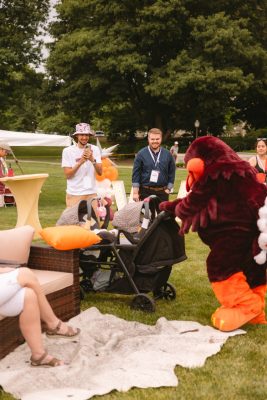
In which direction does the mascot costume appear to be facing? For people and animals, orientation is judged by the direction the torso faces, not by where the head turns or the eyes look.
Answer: to the viewer's left

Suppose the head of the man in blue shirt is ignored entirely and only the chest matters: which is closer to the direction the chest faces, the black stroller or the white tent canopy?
the black stroller

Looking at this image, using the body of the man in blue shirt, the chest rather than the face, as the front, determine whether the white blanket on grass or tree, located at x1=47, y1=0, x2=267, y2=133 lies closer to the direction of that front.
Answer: the white blanket on grass

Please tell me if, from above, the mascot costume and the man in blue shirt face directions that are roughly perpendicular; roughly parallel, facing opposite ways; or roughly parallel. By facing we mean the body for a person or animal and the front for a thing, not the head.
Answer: roughly perpendicular

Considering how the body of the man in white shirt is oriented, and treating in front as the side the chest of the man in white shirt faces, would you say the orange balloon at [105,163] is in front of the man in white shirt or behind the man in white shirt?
behind

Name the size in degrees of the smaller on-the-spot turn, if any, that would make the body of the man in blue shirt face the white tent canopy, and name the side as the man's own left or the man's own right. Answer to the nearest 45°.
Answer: approximately 135° to the man's own right

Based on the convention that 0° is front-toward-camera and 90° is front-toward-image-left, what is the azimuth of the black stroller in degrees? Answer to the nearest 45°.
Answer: approximately 135°

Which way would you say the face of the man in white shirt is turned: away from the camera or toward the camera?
toward the camera

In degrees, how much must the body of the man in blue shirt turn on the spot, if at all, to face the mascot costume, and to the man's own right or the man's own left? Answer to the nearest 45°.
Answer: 0° — they already face it

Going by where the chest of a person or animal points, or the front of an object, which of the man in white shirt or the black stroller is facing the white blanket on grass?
the man in white shirt

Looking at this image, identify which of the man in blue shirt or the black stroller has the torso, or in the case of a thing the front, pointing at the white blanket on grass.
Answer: the man in blue shirt

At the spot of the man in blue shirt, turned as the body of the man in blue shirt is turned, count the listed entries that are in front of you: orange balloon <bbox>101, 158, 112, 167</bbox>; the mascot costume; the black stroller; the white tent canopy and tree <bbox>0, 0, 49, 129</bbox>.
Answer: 2

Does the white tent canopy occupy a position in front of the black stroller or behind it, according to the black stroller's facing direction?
in front

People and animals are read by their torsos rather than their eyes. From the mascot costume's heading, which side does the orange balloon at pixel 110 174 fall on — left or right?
on its right

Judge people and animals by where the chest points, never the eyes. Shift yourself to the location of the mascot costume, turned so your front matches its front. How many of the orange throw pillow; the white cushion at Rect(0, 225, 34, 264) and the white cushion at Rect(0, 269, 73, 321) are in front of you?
3

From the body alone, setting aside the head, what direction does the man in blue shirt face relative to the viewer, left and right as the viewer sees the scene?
facing the viewer

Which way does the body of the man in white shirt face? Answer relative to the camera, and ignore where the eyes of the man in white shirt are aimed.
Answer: toward the camera

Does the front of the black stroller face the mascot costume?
no

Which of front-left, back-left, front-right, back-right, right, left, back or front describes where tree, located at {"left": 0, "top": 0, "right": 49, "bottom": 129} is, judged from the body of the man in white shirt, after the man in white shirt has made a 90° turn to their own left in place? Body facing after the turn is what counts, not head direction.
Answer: left

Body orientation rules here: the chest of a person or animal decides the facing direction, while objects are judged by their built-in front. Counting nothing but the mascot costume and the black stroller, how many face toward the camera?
0
